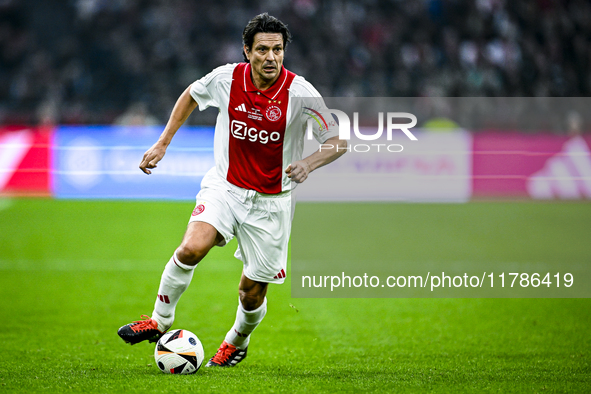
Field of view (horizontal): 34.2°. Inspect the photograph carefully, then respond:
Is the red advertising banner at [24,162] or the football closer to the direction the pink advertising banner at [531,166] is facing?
the football

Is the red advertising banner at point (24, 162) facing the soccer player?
yes

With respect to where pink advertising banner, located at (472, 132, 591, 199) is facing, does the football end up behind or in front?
in front

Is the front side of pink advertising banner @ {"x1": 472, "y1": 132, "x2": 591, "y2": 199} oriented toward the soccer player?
yes

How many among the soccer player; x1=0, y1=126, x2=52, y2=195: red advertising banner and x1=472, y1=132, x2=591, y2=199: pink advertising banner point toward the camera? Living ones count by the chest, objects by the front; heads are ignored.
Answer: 3

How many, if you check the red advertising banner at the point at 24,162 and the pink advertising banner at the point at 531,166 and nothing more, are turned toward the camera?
2

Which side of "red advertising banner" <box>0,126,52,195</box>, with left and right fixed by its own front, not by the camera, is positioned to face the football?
front

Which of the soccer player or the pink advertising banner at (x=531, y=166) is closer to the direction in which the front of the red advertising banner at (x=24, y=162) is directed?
the soccer player

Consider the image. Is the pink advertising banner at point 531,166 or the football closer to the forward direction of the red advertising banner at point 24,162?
the football

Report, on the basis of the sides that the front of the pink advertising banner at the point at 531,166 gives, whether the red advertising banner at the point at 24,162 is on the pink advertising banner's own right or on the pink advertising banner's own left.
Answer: on the pink advertising banner's own right

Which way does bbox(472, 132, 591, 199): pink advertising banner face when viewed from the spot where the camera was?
facing the viewer
